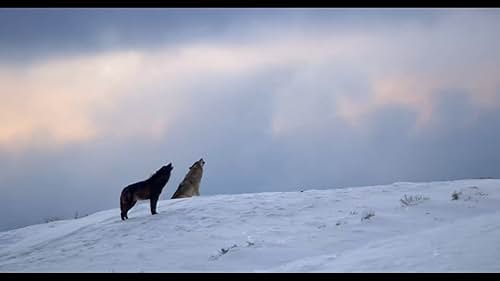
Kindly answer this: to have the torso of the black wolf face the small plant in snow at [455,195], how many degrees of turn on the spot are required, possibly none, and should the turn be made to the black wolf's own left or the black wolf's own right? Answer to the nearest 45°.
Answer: approximately 45° to the black wolf's own right

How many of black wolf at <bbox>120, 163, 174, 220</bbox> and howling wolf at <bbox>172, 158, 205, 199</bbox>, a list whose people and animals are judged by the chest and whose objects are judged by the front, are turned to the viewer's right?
2

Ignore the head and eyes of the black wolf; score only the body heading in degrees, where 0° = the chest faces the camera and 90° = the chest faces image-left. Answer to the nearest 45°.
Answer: approximately 270°

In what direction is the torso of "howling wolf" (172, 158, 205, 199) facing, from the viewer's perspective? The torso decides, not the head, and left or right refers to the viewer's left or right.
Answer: facing to the right of the viewer

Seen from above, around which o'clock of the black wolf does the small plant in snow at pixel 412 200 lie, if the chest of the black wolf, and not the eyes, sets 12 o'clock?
The small plant in snow is roughly at 1 o'clock from the black wolf.

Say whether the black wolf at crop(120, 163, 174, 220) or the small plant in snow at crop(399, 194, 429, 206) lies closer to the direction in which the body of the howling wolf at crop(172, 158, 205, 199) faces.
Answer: the small plant in snow

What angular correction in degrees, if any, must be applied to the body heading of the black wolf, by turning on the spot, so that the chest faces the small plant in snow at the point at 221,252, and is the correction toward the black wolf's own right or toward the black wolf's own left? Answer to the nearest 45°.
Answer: approximately 90° to the black wolf's own right
